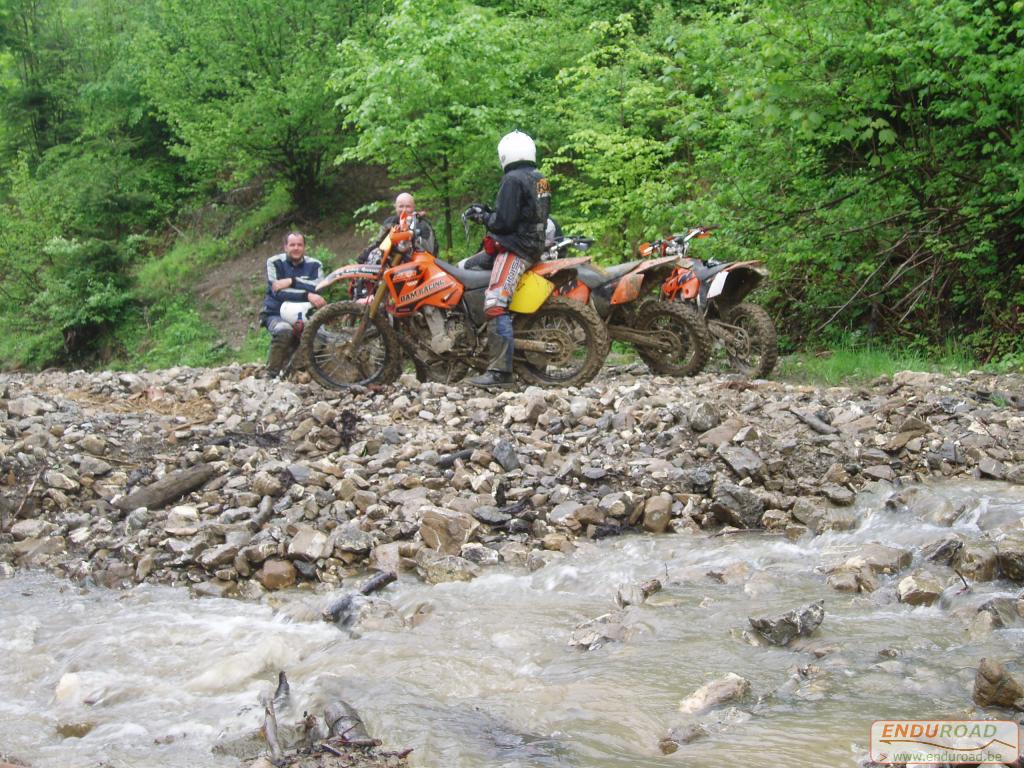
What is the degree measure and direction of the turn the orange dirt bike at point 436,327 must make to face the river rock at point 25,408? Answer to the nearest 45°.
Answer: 0° — it already faces it

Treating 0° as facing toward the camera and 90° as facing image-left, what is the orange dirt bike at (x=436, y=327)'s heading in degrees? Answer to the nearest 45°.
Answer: approximately 90°

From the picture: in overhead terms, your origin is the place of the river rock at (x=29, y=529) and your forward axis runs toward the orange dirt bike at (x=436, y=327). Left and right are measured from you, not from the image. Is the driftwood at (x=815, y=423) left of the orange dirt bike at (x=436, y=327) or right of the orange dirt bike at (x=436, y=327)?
right

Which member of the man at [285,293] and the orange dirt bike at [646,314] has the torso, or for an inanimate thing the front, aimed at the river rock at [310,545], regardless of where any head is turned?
the man

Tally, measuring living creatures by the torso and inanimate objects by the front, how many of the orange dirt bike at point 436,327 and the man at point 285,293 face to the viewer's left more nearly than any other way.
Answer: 1

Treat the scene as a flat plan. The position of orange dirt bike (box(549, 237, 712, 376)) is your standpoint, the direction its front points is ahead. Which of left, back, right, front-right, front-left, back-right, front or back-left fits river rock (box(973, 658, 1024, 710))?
back-left

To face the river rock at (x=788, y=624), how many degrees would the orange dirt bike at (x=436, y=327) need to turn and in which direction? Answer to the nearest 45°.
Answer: approximately 90° to its left

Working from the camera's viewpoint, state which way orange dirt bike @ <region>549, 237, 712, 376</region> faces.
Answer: facing away from the viewer and to the left of the viewer

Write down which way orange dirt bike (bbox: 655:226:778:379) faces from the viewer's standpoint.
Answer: facing away from the viewer and to the left of the viewer
